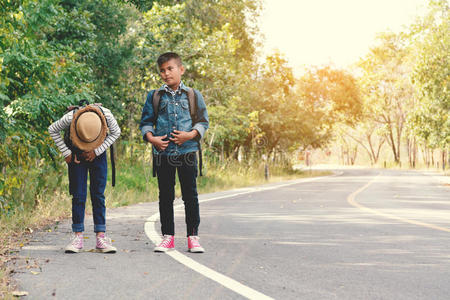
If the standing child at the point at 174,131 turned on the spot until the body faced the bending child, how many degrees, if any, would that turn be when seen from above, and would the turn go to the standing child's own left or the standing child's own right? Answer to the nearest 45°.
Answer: approximately 90° to the standing child's own right

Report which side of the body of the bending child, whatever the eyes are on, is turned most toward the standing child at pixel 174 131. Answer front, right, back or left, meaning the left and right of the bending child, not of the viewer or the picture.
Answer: left

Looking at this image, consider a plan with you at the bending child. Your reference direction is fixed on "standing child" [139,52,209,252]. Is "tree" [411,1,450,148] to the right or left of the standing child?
left

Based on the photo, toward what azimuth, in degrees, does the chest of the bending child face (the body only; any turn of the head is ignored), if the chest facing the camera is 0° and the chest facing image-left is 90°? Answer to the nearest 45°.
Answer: approximately 0°

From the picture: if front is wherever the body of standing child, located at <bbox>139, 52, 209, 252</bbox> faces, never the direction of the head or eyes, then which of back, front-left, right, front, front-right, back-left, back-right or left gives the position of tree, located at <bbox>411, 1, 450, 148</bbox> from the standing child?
back-left

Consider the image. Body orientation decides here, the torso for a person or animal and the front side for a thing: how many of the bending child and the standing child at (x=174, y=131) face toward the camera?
2

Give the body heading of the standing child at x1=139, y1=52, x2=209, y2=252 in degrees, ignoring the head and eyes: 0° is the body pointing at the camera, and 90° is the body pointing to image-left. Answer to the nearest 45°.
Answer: approximately 0°
